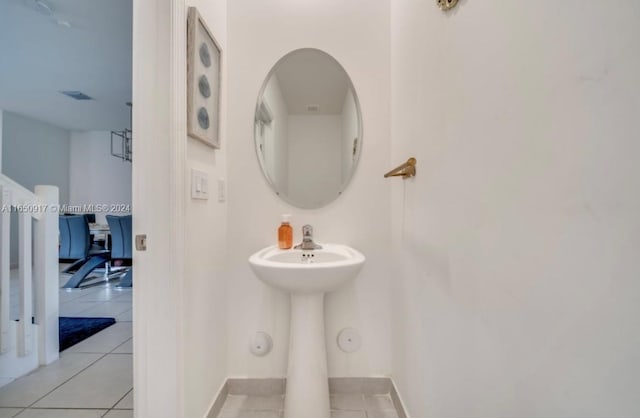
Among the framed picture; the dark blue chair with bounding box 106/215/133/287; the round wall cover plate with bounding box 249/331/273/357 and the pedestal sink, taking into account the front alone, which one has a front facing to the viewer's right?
the framed picture

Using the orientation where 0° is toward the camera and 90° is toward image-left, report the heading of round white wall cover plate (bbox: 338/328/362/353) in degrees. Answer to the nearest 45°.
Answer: approximately 0°

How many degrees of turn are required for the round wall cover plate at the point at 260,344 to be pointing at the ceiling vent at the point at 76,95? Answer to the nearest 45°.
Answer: approximately 135° to its right

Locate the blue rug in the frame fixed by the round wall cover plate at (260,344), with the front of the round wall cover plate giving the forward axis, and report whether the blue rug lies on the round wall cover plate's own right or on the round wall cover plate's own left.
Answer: on the round wall cover plate's own right

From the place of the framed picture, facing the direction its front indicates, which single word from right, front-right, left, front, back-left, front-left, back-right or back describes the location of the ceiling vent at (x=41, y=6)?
back-left

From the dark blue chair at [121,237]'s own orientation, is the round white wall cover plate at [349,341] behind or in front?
behind

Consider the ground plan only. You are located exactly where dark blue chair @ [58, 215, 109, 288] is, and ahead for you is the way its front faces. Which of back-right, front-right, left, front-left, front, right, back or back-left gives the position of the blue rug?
back-right

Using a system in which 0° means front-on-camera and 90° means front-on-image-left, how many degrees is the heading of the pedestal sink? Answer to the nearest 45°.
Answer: approximately 0°

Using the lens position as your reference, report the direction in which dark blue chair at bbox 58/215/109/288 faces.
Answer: facing away from the viewer and to the right of the viewer
